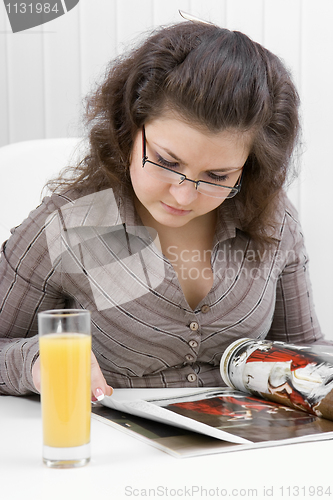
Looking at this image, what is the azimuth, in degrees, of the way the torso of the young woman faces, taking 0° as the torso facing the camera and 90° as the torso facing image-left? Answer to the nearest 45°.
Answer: approximately 0°
